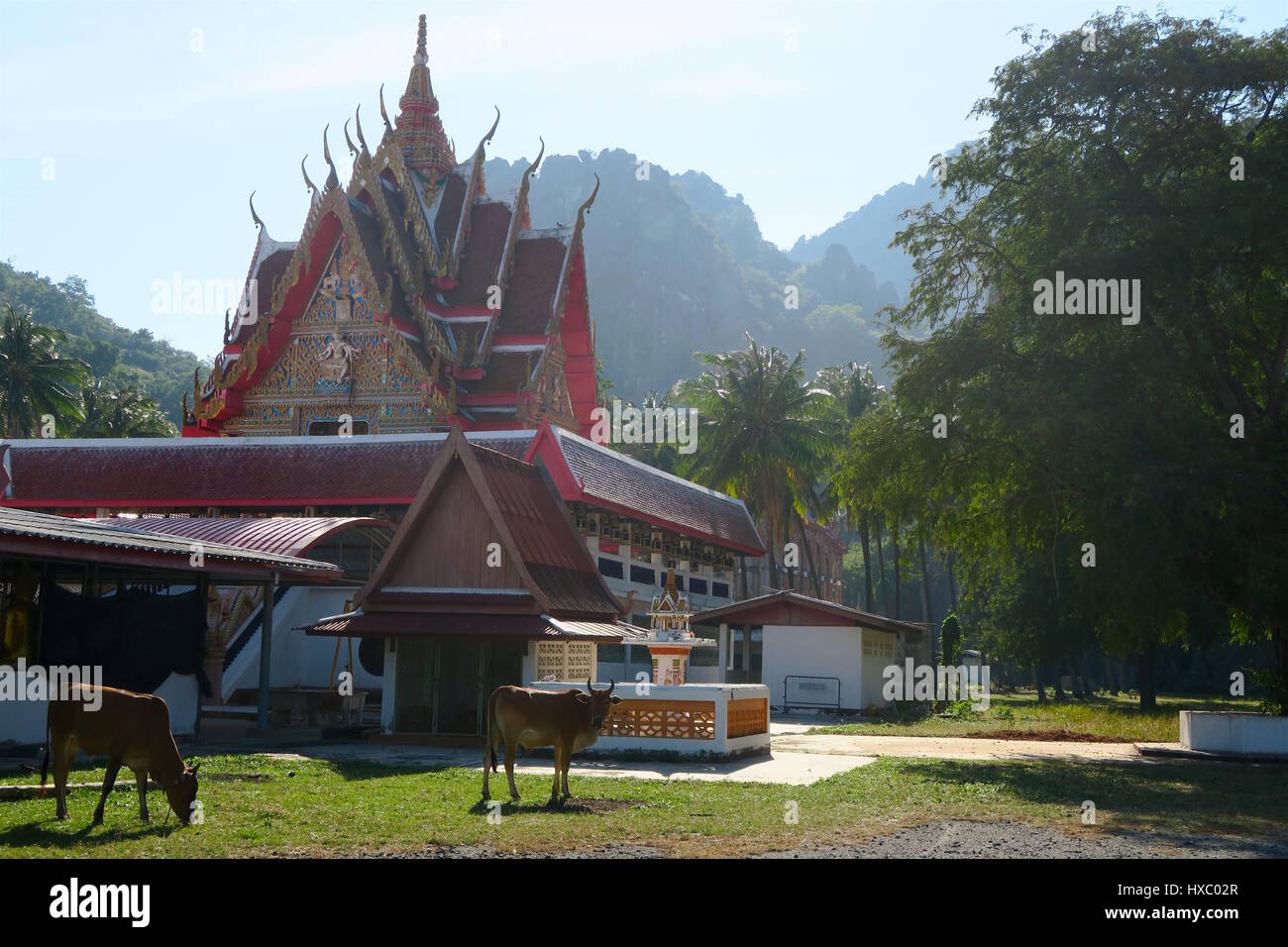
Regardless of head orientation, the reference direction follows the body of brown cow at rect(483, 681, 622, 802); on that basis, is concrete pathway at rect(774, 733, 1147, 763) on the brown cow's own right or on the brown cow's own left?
on the brown cow's own left

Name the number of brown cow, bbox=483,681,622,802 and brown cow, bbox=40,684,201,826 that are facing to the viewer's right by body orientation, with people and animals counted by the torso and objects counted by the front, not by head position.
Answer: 2

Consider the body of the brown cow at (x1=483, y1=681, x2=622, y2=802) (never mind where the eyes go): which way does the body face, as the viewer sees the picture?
to the viewer's right

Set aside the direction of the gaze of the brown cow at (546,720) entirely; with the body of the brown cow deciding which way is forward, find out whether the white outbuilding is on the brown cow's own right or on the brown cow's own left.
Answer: on the brown cow's own left

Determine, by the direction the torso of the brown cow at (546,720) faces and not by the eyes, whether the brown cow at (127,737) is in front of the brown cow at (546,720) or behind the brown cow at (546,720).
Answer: behind

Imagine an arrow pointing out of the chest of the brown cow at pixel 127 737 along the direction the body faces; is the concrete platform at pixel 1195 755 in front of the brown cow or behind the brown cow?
in front

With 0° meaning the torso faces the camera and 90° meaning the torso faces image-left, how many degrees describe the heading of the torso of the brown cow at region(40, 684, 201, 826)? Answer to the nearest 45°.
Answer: approximately 270°

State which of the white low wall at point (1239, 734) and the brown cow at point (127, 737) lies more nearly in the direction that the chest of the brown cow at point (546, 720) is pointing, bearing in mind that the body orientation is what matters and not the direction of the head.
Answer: the white low wall

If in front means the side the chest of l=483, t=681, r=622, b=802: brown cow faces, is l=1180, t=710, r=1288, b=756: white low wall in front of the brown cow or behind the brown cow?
in front
